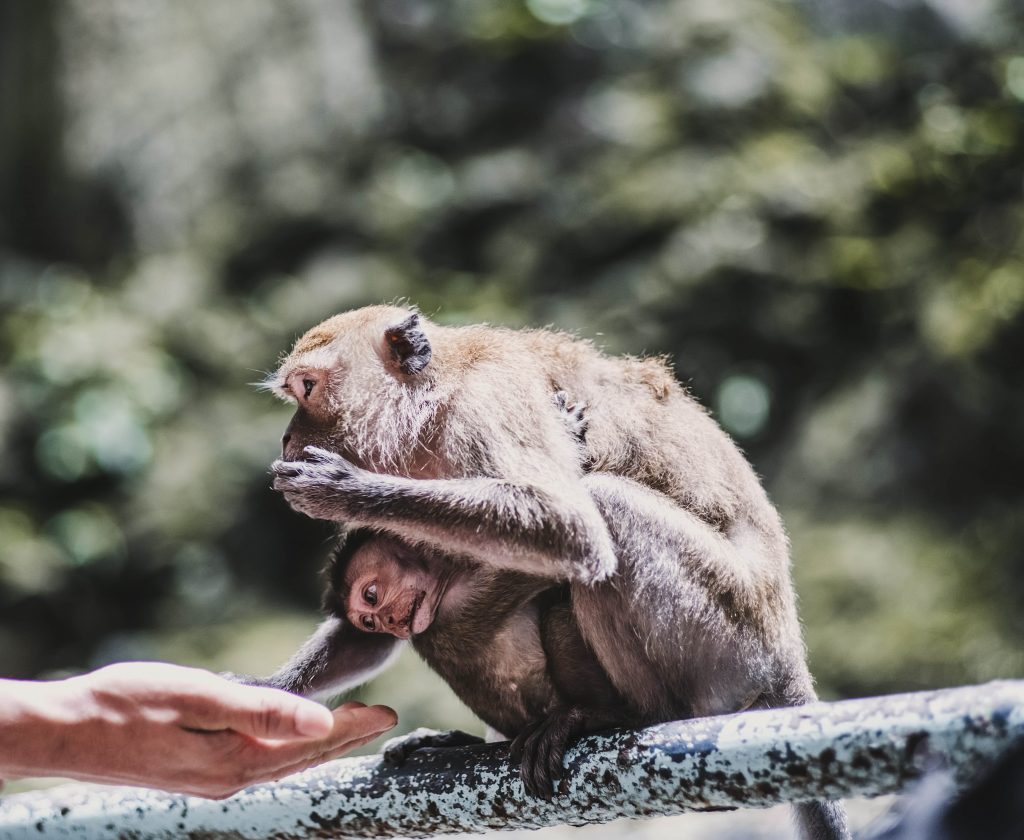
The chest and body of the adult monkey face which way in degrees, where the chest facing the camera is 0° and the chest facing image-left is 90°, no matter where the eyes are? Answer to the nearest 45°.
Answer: approximately 90°
